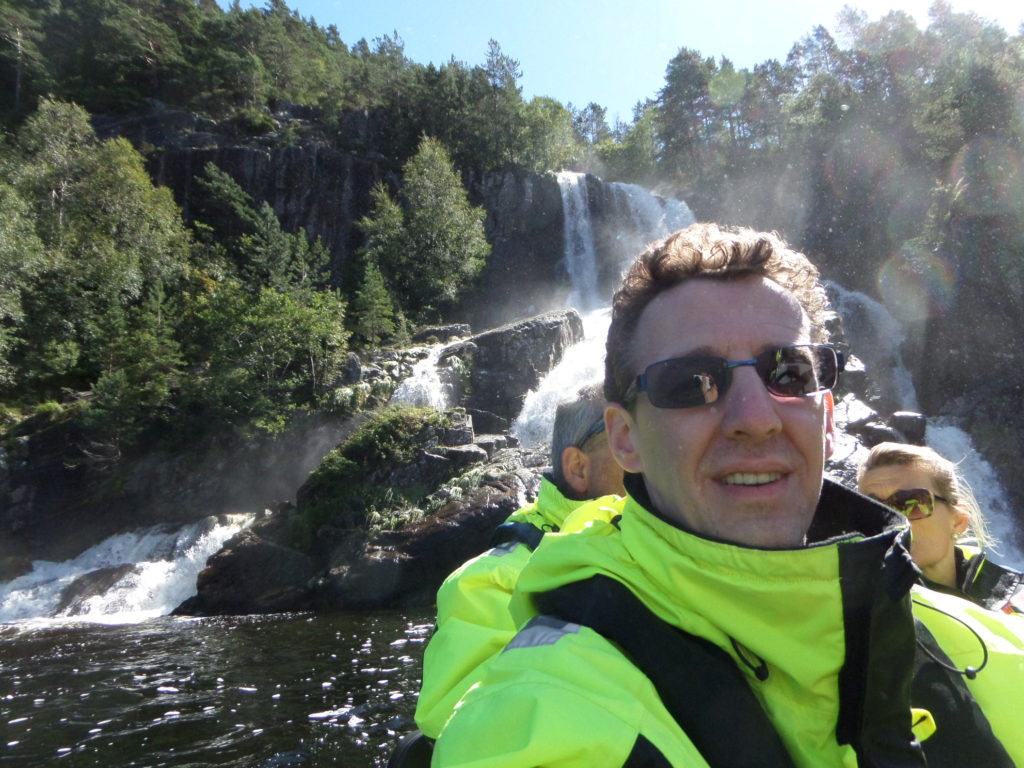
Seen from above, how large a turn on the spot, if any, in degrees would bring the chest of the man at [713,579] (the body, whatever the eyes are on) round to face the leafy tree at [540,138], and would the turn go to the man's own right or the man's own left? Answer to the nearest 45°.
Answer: approximately 135° to the man's own left

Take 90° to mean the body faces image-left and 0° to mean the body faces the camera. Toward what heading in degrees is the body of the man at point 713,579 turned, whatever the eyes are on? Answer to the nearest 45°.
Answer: approximately 315°

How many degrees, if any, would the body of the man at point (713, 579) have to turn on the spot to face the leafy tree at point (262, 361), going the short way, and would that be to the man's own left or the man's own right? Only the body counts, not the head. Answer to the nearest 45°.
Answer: approximately 180°

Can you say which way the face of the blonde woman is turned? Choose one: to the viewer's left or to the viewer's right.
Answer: to the viewer's left

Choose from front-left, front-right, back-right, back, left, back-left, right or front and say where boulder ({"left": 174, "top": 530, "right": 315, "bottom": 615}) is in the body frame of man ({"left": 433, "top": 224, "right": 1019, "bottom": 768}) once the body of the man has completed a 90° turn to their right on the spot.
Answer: right

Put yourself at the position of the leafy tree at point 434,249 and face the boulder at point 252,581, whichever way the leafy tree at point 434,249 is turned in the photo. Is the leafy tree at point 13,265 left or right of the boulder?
right

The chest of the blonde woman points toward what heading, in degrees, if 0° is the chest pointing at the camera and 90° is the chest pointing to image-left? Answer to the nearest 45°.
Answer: approximately 45°

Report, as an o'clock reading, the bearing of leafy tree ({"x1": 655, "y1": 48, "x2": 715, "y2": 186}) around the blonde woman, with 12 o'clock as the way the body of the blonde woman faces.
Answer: The leafy tree is roughly at 4 o'clock from the blonde woman.

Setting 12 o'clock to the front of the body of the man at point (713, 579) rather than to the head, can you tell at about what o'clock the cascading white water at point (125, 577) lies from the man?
The cascading white water is roughly at 6 o'clock from the man.

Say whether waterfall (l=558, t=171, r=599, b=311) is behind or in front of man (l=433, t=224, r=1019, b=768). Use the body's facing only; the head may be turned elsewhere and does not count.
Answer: behind

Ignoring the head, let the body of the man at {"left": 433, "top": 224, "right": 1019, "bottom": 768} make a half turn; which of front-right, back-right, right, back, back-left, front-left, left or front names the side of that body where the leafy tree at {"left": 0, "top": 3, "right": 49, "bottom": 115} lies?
front

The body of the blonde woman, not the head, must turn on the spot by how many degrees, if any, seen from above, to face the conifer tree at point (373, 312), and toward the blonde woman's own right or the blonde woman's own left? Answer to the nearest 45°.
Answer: approximately 90° to the blonde woman's own right

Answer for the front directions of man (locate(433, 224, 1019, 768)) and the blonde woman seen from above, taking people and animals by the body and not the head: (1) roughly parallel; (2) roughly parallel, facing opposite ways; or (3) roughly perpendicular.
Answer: roughly perpendicular

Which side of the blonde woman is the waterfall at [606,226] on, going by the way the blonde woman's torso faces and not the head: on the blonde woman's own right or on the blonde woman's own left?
on the blonde woman's own right
